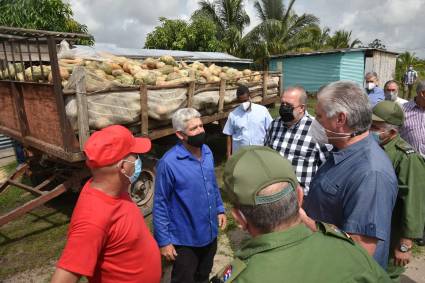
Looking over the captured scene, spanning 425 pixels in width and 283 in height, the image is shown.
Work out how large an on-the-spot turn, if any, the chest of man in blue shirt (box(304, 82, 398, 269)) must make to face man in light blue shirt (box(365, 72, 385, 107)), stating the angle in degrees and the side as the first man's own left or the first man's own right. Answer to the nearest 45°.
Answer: approximately 90° to the first man's own right

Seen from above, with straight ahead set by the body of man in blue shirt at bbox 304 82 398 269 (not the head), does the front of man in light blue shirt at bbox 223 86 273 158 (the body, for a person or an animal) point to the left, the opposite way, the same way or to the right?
to the left

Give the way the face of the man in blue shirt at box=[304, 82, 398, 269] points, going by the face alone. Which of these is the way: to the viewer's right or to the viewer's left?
to the viewer's left

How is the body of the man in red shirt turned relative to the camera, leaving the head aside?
to the viewer's right

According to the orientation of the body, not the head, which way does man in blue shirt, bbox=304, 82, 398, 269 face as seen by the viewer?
to the viewer's left

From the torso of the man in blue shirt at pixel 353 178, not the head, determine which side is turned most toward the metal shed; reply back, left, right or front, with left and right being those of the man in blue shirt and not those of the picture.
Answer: right

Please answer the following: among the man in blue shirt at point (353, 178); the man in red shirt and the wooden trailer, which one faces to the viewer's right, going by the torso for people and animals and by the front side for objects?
the man in red shirt

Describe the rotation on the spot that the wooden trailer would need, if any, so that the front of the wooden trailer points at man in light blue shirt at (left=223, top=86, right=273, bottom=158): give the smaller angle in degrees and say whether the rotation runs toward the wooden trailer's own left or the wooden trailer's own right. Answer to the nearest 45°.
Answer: approximately 135° to the wooden trailer's own left
